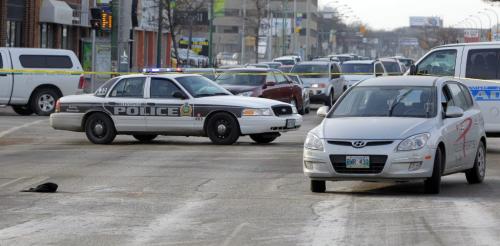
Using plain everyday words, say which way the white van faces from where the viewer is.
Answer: facing to the left of the viewer

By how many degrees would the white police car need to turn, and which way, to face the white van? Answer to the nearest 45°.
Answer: approximately 45° to its left

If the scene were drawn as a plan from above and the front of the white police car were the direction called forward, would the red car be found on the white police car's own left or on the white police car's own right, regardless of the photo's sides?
on the white police car's own left

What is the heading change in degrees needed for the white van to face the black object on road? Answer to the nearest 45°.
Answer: approximately 45° to its left

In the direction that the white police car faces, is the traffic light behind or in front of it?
behind

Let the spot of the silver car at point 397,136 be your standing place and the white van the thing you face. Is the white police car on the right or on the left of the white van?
left

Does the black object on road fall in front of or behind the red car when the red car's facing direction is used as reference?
in front

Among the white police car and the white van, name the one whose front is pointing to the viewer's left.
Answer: the white van

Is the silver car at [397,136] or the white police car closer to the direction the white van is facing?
the white police car

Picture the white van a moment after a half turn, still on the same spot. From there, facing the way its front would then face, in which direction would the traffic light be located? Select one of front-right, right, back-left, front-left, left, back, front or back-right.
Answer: back-left

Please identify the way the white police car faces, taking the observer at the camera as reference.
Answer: facing the viewer and to the right of the viewer

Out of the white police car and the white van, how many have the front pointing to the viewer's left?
1
